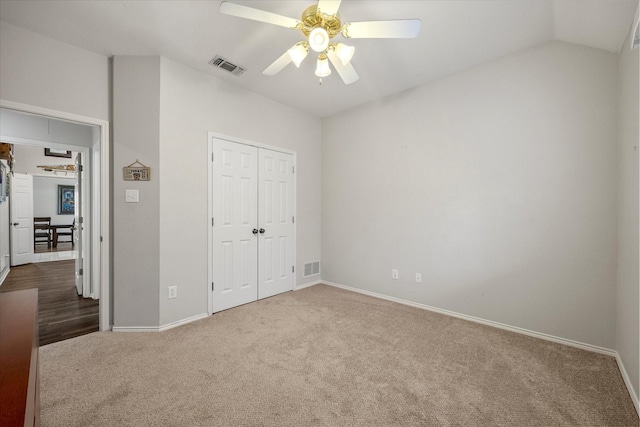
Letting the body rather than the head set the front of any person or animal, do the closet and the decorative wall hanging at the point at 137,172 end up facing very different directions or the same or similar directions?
same or similar directions

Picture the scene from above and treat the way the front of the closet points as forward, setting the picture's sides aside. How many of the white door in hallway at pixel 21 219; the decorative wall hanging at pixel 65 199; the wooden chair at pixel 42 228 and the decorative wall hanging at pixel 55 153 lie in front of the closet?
0

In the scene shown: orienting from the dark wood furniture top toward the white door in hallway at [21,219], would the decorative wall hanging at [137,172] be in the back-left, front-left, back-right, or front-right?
front-right

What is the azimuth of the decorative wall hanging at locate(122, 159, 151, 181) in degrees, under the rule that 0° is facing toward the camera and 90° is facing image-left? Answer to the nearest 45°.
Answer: approximately 0°

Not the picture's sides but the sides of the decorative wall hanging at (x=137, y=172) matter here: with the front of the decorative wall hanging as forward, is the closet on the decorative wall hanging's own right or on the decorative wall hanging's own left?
on the decorative wall hanging's own left

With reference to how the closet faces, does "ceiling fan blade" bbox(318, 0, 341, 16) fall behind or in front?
in front

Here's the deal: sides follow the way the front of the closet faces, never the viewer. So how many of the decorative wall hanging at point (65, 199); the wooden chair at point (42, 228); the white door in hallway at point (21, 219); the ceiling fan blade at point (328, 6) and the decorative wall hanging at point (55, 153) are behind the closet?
4

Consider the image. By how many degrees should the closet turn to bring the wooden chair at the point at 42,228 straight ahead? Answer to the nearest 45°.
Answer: approximately 180°

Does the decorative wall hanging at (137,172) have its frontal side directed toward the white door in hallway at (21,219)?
no

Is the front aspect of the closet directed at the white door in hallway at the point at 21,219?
no

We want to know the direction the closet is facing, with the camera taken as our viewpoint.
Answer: facing the viewer and to the right of the viewer

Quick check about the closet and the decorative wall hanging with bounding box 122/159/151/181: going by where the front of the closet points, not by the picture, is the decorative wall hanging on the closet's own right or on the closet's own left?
on the closet's own right

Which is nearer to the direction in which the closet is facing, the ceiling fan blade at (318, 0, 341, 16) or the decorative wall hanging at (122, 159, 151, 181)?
the ceiling fan blade

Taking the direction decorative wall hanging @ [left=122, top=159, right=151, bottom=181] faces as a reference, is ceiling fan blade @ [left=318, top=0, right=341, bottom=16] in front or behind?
in front

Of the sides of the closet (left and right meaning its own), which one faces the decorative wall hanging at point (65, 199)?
back

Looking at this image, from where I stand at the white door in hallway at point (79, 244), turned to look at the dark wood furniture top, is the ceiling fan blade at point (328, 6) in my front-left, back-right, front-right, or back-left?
front-left

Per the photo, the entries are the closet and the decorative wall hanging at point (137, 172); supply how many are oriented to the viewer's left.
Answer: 0

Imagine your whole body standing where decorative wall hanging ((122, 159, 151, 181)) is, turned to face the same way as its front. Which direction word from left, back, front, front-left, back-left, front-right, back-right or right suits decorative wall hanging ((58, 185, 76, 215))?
back
